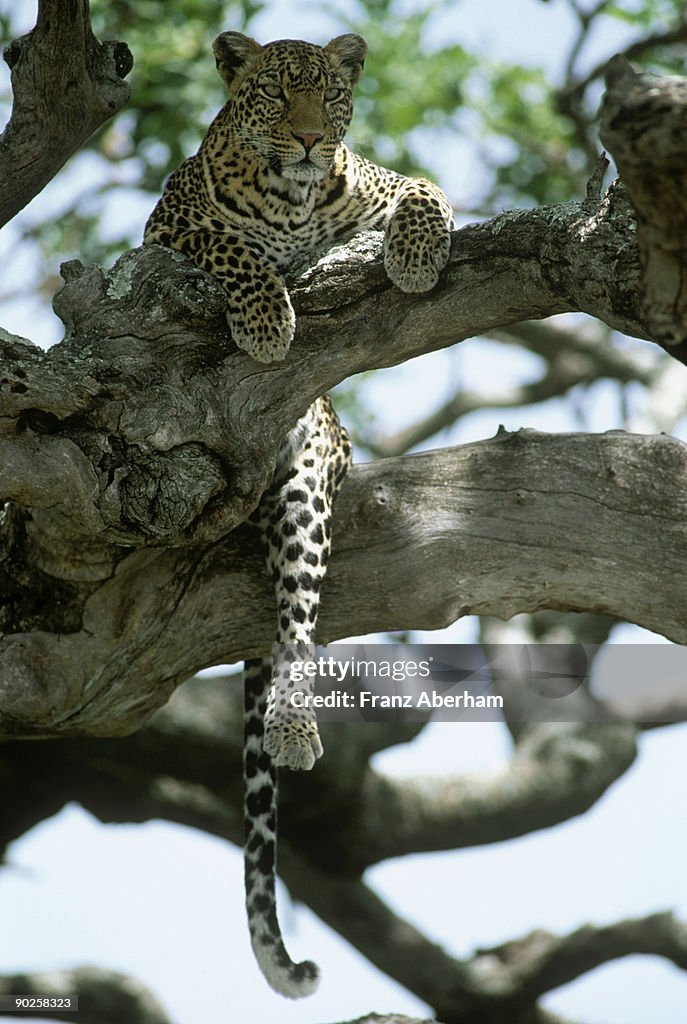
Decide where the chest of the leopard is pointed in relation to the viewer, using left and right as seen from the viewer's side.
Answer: facing the viewer
